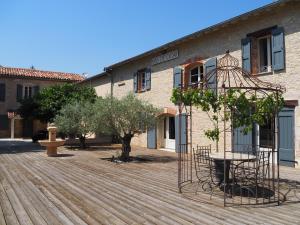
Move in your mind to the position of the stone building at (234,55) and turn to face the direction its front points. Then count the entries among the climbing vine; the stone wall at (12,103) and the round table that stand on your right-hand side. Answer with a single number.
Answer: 1

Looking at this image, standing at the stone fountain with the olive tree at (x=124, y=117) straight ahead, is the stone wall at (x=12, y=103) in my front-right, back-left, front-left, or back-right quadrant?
back-left

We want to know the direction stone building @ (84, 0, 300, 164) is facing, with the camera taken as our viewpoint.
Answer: facing the viewer and to the left of the viewer

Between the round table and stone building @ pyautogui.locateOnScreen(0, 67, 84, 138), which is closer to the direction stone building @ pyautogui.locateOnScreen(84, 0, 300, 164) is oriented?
the round table

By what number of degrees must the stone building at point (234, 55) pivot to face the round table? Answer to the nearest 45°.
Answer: approximately 45° to its left

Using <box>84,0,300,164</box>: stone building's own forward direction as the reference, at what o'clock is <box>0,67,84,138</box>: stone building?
<box>0,67,84,138</box>: stone building is roughly at 3 o'clock from <box>84,0,300,164</box>: stone building.

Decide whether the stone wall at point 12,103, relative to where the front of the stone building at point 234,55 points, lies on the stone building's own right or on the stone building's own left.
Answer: on the stone building's own right

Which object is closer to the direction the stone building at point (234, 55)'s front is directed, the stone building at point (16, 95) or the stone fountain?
the stone fountain

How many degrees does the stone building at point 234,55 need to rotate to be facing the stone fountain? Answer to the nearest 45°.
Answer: approximately 45° to its right

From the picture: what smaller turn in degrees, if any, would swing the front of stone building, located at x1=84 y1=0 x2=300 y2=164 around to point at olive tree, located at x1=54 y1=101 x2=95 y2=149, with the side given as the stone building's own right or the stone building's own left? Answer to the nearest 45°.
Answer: approximately 45° to the stone building's own right

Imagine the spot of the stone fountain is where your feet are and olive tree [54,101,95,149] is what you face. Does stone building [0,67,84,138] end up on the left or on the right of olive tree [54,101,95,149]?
left
